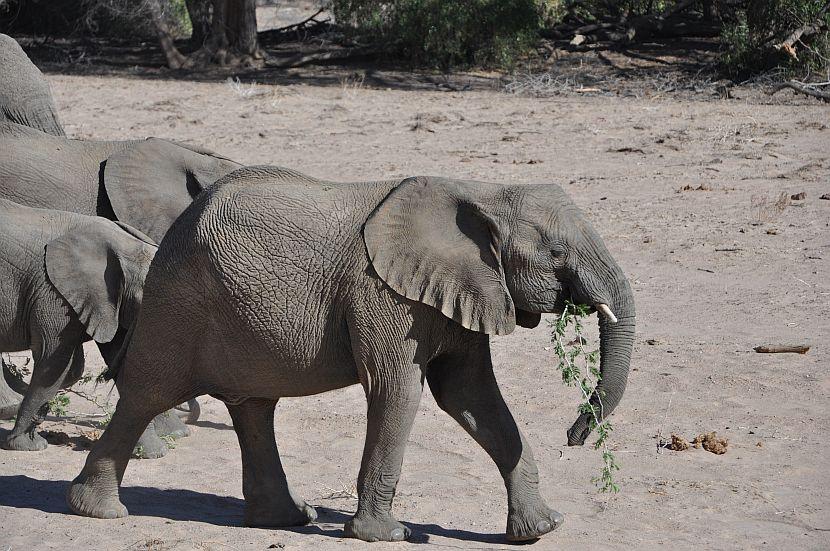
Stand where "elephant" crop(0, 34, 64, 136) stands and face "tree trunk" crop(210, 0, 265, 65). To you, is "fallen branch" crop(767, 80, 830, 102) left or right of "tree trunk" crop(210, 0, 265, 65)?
right

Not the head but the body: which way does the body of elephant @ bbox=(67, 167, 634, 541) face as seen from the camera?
to the viewer's right

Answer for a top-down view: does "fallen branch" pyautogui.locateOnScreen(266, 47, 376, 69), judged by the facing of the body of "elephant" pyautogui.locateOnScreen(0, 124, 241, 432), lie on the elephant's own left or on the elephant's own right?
on the elephant's own left

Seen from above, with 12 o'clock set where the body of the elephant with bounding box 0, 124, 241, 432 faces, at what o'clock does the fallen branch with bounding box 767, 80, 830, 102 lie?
The fallen branch is roughly at 11 o'clock from the elephant.

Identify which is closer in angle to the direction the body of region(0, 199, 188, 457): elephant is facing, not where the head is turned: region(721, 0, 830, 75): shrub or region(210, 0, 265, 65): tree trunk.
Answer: the shrub

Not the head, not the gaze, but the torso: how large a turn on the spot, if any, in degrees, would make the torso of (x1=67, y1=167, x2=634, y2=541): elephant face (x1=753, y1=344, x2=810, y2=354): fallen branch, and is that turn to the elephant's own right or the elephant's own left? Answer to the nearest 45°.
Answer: approximately 45° to the elephant's own left

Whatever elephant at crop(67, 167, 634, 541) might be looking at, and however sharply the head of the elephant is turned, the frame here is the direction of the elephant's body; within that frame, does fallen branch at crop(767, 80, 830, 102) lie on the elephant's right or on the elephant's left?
on the elephant's left

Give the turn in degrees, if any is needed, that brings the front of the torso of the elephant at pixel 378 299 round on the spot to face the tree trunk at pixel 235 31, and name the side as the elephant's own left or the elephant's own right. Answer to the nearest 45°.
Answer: approximately 90° to the elephant's own left

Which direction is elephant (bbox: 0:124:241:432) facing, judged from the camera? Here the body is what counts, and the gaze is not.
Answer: to the viewer's right

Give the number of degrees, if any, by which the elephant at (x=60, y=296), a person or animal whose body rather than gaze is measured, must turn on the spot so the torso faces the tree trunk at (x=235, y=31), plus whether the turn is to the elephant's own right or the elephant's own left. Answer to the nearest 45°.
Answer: approximately 90° to the elephant's own left

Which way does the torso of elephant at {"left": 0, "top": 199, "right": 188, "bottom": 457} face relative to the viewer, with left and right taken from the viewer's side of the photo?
facing to the right of the viewer
